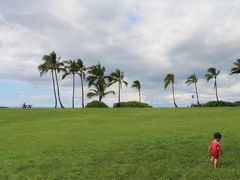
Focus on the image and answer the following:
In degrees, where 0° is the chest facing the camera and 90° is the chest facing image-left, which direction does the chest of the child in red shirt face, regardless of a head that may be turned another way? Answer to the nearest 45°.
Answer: approximately 225°
